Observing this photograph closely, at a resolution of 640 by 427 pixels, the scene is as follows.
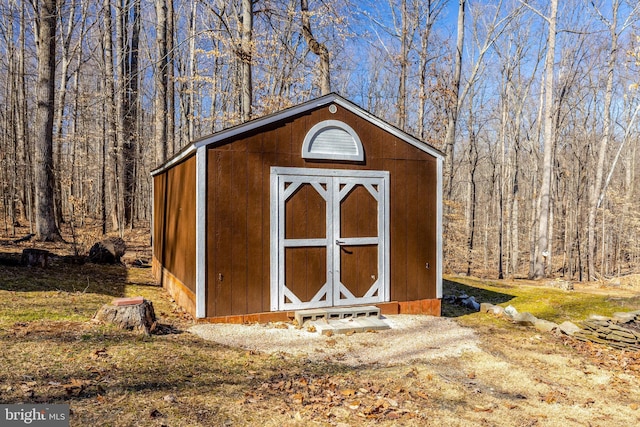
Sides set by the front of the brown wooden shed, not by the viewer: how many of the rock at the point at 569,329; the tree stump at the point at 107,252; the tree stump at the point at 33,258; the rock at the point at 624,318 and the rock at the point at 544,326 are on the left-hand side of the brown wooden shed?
3

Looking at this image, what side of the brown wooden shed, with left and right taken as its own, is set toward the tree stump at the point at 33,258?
right

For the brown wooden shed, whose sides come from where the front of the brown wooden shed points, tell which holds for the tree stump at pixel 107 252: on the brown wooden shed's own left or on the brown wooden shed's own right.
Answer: on the brown wooden shed's own right

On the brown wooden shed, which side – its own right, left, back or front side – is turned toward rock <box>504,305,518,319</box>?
left

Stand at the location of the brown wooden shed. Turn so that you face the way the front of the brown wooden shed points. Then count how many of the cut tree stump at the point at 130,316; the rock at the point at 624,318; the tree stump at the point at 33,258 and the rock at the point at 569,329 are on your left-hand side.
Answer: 2

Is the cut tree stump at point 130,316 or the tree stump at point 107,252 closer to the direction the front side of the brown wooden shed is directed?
the cut tree stump

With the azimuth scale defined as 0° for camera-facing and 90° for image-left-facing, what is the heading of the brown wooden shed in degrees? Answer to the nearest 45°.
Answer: approximately 0°

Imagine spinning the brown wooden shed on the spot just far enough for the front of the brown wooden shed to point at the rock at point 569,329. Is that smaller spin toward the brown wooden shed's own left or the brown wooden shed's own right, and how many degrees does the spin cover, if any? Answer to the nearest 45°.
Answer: approximately 90° to the brown wooden shed's own left

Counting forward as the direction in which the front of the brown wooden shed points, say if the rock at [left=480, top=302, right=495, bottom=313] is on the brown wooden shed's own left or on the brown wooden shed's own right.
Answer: on the brown wooden shed's own left

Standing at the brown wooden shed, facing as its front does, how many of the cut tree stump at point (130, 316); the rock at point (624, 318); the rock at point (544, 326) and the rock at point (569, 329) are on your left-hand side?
3

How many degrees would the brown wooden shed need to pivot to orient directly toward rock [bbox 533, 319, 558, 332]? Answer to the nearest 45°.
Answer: approximately 90° to its left
